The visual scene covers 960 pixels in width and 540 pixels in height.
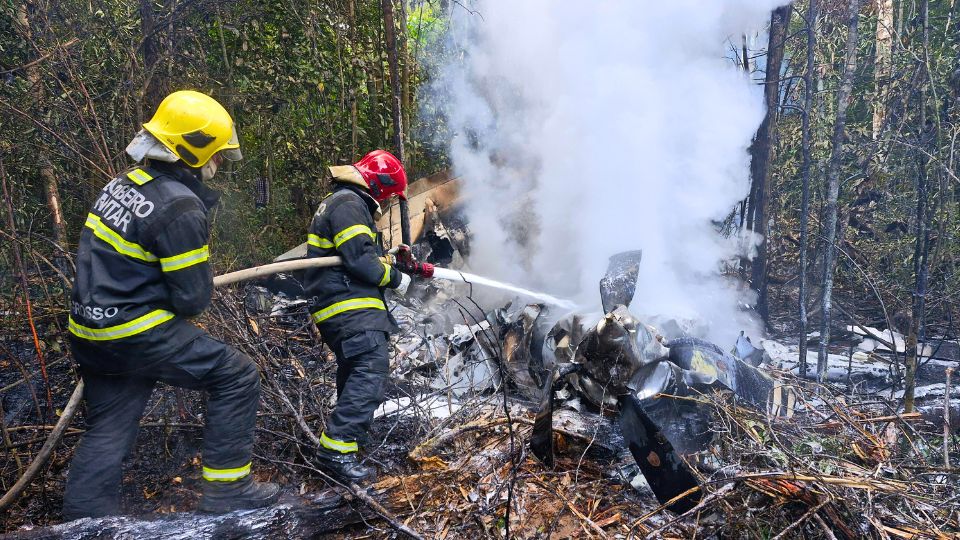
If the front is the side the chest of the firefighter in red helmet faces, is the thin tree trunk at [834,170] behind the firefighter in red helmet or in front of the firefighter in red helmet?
in front

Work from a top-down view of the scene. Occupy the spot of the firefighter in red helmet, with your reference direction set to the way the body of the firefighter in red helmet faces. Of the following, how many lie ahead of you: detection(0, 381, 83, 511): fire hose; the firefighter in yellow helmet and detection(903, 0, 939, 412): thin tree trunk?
1

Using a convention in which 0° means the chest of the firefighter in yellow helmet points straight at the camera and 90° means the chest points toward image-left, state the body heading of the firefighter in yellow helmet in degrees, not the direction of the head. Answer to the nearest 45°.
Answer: approximately 225°

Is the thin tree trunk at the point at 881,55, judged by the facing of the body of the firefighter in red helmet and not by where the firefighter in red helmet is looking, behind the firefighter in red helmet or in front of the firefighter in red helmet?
in front

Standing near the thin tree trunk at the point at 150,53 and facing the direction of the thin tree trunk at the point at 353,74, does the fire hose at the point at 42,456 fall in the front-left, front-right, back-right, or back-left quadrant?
back-right

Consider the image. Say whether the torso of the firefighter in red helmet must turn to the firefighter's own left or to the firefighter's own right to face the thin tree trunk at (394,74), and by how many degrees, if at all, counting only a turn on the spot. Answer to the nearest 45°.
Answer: approximately 90° to the firefighter's own left

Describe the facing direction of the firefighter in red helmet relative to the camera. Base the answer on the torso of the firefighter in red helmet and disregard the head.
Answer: to the viewer's right

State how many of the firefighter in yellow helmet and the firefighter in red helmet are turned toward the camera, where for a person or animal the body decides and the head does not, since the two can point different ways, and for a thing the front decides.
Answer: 0

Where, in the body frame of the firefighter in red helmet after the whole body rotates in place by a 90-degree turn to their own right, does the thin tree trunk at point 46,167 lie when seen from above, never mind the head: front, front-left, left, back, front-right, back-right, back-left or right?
back-right

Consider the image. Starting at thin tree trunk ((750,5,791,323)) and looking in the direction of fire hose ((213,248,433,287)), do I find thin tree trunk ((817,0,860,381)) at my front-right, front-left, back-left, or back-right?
front-left

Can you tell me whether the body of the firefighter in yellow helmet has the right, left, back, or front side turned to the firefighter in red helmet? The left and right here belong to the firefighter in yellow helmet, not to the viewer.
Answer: front

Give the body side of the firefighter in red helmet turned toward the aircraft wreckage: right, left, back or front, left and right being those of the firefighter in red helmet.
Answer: front

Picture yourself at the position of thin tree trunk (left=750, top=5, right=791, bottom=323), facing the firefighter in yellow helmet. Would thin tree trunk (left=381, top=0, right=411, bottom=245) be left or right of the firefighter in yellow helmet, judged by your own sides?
right

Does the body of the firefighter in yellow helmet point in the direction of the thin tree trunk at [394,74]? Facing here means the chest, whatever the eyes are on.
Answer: yes

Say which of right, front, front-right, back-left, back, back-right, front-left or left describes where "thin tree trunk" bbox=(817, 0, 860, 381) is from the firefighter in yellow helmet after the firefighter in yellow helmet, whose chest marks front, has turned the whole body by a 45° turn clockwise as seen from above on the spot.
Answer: front

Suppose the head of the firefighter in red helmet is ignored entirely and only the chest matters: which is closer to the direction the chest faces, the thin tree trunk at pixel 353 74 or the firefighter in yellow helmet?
the thin tree trunk

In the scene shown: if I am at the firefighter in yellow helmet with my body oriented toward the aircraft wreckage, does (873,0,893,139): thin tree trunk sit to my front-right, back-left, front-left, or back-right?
front-left
